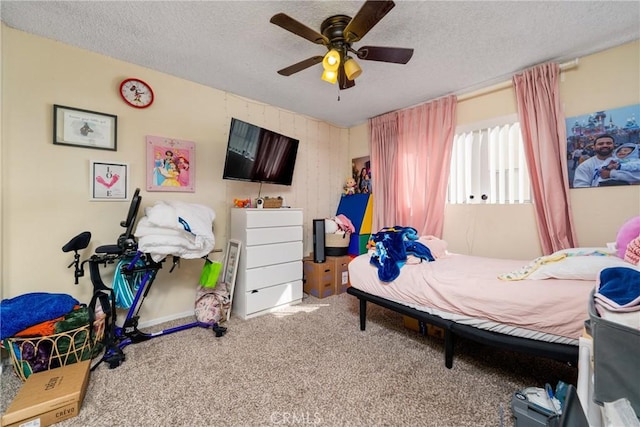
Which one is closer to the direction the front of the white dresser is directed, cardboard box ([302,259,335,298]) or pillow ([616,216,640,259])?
the pillow

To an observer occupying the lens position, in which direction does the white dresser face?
facing the viewer and to the right of the viewer

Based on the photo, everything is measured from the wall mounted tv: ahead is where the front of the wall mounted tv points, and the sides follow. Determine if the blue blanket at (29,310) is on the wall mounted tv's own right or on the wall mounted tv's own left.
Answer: on the wall mounted tv's own right

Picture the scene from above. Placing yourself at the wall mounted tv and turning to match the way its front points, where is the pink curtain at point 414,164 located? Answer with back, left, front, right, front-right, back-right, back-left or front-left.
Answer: front-left

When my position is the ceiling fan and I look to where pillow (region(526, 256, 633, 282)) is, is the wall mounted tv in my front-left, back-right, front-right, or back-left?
back-left

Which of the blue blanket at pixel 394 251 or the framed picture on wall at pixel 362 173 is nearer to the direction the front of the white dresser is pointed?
the blue blanket

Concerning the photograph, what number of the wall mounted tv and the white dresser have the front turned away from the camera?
0

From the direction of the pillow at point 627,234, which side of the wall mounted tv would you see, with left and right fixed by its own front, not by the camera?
front

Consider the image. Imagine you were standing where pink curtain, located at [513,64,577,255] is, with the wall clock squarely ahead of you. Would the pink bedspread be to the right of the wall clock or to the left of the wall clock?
left

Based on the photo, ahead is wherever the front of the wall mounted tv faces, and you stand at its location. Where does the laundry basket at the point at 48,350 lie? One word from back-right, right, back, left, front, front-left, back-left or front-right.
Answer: right

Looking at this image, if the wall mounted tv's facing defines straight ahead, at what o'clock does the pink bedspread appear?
The pink bedspread is roughly at 12 o'clock from the wall mounted tv.

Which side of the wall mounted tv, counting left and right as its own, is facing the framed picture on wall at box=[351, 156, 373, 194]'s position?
left

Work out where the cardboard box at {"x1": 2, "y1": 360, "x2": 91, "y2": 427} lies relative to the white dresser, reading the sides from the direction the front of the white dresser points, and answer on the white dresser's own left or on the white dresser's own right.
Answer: on the white dresser's own right
